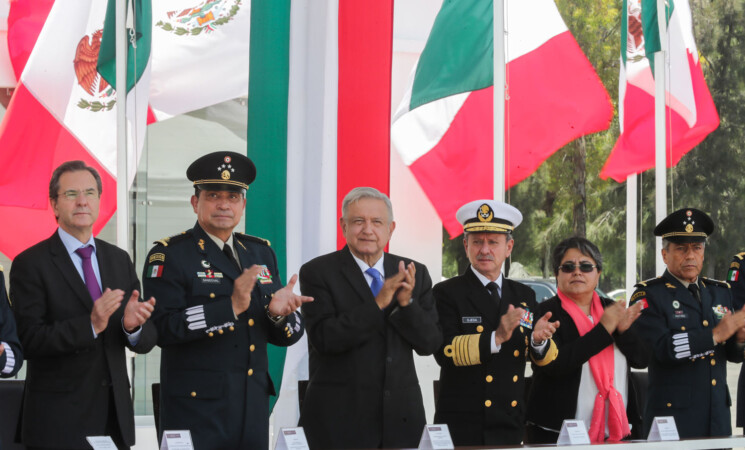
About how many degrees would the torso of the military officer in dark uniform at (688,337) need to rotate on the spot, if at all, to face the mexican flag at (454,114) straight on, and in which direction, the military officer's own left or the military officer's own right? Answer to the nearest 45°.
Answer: approximately 180°

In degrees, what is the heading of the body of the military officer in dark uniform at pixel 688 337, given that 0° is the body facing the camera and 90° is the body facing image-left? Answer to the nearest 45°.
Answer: approximately 315°

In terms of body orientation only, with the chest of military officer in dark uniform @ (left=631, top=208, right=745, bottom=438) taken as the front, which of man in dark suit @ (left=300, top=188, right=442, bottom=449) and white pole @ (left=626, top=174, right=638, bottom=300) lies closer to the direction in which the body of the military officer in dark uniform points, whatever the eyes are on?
the man in dark suit

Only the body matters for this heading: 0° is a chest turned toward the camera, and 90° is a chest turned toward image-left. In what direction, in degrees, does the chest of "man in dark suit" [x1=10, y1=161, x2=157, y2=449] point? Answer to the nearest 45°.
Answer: approximately 315°

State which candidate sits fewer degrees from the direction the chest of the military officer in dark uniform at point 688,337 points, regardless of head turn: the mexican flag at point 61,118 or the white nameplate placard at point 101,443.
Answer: the white nameplate placard

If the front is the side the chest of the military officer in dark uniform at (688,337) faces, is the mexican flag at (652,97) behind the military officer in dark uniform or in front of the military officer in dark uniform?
behind

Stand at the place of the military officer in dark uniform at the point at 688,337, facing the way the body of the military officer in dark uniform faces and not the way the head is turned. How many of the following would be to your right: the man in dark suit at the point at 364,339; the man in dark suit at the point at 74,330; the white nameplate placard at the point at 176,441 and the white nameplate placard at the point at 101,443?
4

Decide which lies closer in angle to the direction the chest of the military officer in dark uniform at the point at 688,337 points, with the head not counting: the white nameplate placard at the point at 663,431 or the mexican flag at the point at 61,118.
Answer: the white nameplate placard

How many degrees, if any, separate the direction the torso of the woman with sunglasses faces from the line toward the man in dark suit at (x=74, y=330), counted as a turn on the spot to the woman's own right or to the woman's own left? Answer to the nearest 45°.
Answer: approximately 90° to the woman's own right
